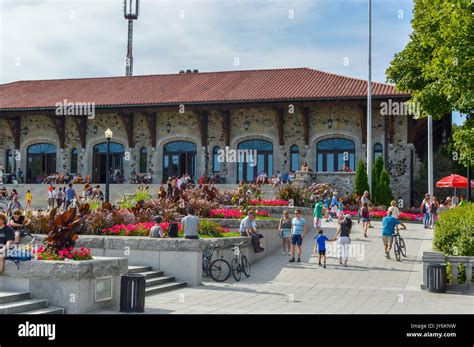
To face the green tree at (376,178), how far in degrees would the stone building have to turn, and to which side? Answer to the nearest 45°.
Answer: approximately 45° to its left

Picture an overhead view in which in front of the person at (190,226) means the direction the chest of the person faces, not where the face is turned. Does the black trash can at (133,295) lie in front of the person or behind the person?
behind

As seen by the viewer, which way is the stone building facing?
toward the camera

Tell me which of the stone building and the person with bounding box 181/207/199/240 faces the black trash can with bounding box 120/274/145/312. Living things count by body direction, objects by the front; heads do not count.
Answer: the stone building

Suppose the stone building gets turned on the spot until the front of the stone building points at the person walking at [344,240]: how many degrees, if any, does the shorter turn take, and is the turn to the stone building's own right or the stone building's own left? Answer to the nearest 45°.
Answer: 0° — it already faces them

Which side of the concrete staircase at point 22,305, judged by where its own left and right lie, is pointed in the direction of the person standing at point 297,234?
left

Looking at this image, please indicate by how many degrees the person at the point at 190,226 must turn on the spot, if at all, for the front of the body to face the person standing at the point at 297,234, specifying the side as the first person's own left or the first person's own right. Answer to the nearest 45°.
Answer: approximately 45° to the first person's own right

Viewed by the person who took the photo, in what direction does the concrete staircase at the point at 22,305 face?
facing the viewer and to the right of the viewer

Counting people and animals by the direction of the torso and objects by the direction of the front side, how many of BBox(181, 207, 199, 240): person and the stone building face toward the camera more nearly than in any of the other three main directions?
1

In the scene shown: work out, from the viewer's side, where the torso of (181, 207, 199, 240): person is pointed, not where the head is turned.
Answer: away from the camera

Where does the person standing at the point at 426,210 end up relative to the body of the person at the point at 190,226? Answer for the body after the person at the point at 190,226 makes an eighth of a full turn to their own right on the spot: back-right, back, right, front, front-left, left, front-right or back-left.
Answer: front

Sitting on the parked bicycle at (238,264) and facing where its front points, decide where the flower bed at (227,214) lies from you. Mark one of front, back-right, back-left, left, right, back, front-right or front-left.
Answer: back-right

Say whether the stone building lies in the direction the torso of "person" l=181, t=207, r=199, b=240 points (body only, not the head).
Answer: yes

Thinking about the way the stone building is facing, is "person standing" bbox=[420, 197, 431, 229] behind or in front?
in front
